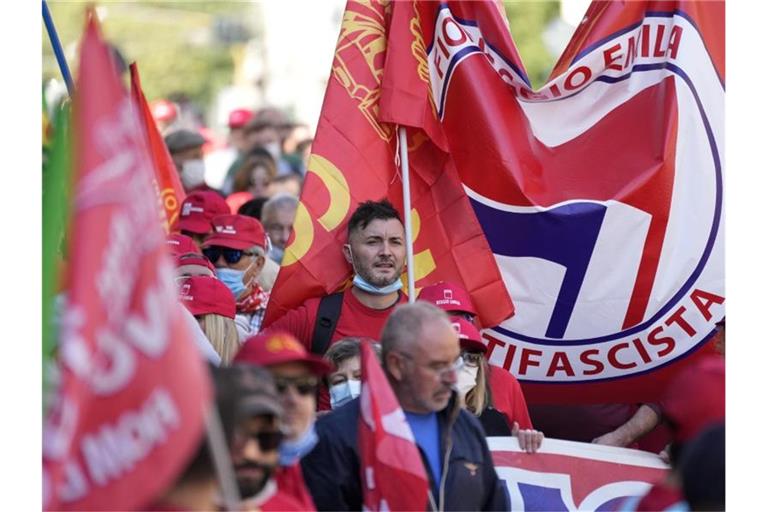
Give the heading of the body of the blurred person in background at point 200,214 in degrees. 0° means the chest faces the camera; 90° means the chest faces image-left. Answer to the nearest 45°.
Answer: approximately 45°

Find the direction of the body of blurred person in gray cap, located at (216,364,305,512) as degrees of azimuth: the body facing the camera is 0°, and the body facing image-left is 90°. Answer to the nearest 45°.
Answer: approximately 0°

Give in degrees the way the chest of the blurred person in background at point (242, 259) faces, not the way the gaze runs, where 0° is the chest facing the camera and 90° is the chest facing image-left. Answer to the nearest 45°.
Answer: approximately 45°

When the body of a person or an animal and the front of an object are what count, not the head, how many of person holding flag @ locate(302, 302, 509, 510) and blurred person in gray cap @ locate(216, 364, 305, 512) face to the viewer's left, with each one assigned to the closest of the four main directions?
0

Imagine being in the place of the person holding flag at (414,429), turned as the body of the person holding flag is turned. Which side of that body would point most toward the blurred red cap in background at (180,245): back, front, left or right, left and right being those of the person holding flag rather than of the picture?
back

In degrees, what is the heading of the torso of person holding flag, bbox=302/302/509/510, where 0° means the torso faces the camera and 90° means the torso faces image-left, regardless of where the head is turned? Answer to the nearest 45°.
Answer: approximately 315°

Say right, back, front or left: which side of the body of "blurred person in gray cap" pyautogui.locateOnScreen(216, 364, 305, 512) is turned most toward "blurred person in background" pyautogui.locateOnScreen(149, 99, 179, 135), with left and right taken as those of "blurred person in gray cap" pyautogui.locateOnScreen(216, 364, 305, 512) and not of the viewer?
back

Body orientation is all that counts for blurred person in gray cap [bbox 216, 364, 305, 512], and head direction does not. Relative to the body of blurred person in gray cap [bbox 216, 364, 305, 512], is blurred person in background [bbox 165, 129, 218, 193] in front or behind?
behind

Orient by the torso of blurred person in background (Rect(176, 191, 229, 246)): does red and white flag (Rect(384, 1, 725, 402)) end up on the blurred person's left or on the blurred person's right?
on the blurred person's left
